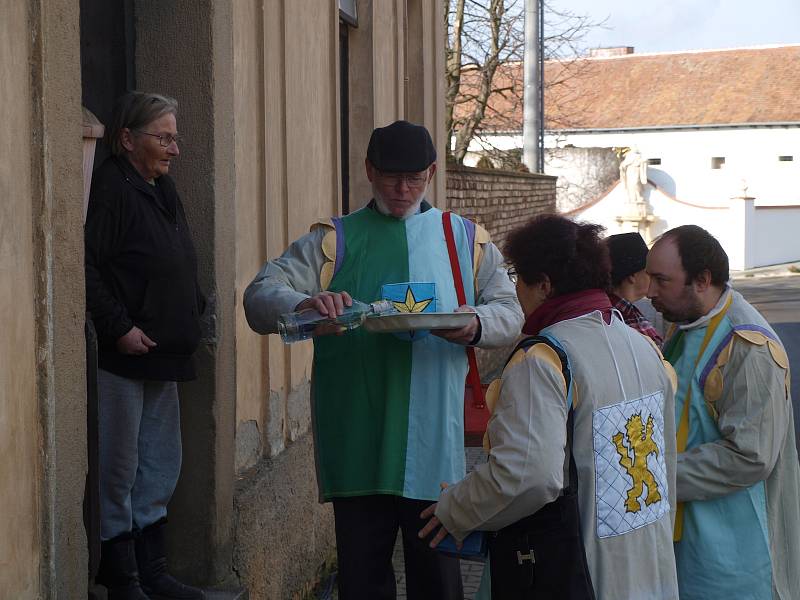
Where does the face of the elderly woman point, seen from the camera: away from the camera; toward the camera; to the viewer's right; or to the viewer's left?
to the viewer's right

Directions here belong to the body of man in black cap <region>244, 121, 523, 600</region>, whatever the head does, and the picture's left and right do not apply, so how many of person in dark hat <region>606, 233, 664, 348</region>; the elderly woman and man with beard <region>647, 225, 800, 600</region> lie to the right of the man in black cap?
1

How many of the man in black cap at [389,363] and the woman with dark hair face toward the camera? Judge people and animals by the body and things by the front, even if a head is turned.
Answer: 1

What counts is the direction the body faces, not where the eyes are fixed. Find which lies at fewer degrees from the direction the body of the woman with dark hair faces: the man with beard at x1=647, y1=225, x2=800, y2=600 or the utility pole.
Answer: the utility pole

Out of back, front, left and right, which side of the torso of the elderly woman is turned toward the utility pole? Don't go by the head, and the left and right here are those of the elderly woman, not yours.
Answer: left

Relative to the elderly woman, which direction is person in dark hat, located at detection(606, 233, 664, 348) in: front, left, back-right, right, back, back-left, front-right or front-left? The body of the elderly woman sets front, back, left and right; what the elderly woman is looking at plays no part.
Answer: front-left

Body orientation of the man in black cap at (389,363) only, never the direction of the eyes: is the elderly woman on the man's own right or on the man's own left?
on the man's own right

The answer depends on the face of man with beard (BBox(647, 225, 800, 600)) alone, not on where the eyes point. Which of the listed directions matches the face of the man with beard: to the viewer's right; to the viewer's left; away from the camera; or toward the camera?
to the viewer's left

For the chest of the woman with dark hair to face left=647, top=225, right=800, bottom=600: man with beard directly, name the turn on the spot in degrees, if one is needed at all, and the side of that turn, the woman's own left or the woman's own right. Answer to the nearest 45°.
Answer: approximately 90° to the woman's own right

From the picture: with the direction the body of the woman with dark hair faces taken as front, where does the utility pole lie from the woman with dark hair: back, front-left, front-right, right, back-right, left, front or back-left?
front-right

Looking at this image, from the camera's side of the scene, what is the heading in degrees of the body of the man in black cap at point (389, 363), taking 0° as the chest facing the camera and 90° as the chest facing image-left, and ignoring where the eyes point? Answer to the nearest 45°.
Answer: approximately 0°

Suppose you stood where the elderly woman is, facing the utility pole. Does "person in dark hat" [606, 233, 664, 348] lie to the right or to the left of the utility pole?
right
